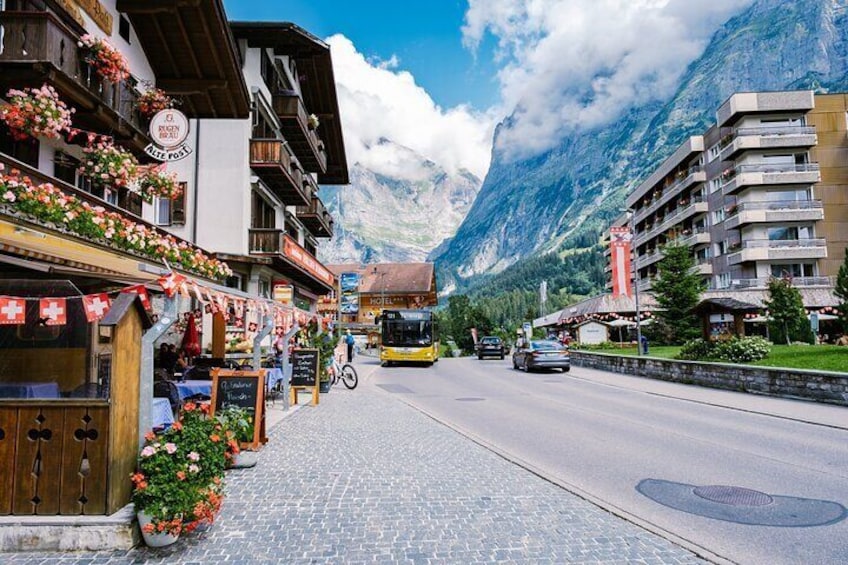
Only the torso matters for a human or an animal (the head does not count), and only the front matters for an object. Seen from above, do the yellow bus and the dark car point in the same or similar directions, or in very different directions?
very different directions

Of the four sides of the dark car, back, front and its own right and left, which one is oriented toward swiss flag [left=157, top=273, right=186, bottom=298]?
back

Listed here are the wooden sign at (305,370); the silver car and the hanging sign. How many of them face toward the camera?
2

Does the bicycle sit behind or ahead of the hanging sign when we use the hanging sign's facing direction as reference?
behind

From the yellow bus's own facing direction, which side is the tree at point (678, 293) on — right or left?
on its left

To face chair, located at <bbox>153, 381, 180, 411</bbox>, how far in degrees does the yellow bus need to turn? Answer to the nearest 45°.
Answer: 0° — it already faces it

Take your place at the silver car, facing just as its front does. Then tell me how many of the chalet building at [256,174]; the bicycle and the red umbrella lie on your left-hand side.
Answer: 3

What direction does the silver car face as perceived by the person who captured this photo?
facing away from the viewer and to the left of the viewer

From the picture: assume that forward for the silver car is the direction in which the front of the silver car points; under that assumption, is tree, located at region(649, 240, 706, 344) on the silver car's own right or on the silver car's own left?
on the silver car's own right

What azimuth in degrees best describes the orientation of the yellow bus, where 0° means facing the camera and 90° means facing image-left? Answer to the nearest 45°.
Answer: approximately 0°

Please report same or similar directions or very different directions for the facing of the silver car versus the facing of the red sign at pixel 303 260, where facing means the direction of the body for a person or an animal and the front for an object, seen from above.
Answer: very different directions

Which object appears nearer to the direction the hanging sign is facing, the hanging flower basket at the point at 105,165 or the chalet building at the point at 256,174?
the hanging flower basket

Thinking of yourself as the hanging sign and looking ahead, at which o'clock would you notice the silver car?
The silver car is roughly at 8 o'clock from the hanging sign.
